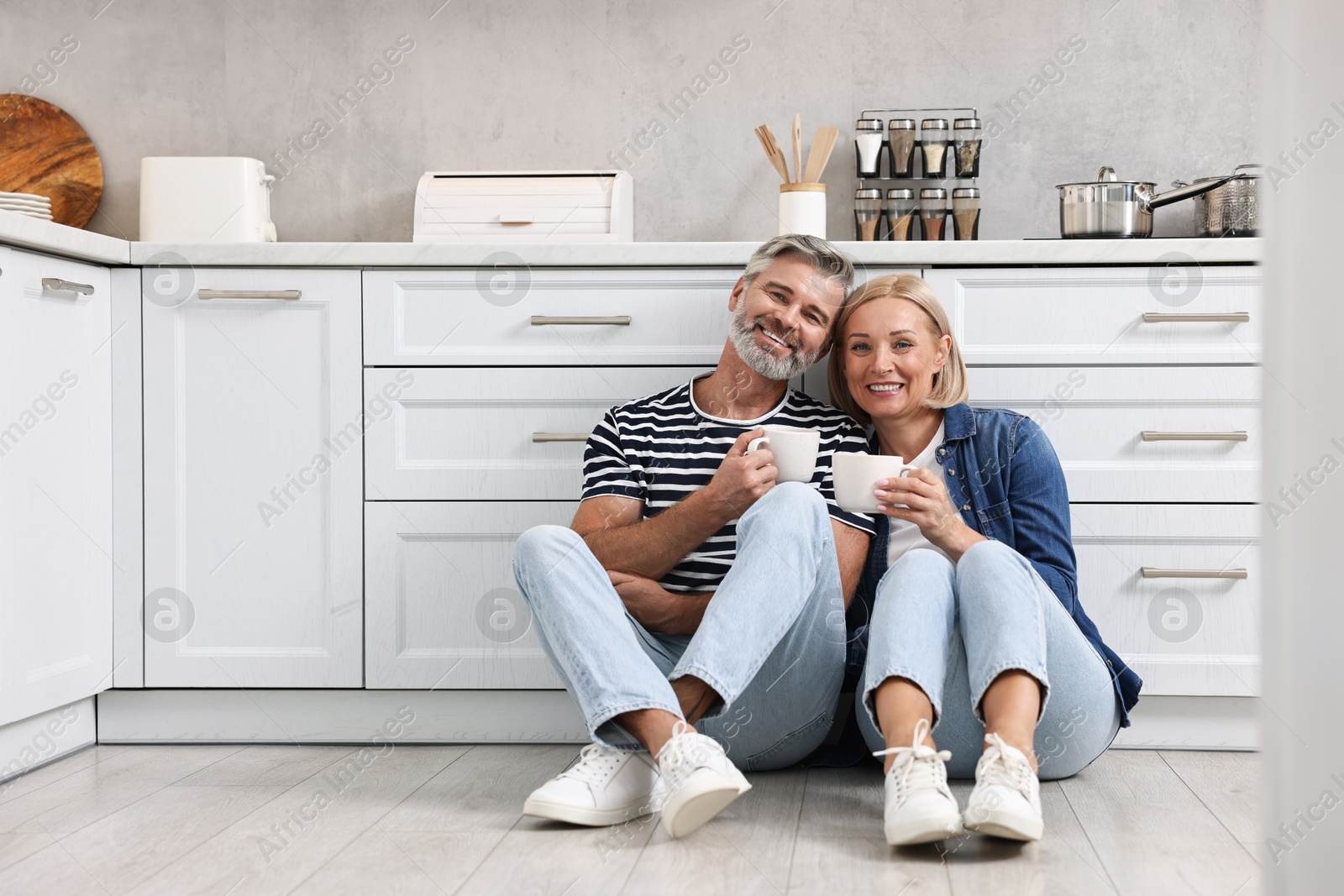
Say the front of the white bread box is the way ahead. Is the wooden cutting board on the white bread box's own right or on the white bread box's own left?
on the white bread box's own right

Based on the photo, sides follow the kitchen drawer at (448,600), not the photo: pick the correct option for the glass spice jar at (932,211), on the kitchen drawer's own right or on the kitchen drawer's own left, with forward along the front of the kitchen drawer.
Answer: on the kitchen drawer's own left

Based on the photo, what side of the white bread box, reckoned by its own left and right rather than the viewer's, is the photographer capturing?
front

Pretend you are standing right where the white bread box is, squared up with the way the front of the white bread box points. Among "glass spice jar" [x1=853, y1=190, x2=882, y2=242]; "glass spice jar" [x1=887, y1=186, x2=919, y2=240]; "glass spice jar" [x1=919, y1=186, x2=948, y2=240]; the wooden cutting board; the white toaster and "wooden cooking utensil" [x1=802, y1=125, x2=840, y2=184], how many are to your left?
4

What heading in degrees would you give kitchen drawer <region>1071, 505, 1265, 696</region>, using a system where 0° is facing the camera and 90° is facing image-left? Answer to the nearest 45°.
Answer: approximately 0°

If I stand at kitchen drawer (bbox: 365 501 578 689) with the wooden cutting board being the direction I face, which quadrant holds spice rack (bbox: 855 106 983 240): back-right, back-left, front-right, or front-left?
back-right

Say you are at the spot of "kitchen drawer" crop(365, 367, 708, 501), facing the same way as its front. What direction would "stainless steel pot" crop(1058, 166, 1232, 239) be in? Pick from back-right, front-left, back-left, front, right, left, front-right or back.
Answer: left

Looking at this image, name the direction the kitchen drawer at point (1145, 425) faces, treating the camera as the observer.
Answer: facing the viewer

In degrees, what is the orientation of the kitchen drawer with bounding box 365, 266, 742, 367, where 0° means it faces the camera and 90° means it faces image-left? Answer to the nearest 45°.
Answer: approximately 0°

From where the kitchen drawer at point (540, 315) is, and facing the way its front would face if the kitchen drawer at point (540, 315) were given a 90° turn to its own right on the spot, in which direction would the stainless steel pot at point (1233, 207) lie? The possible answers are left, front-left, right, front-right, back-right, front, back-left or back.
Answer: back
